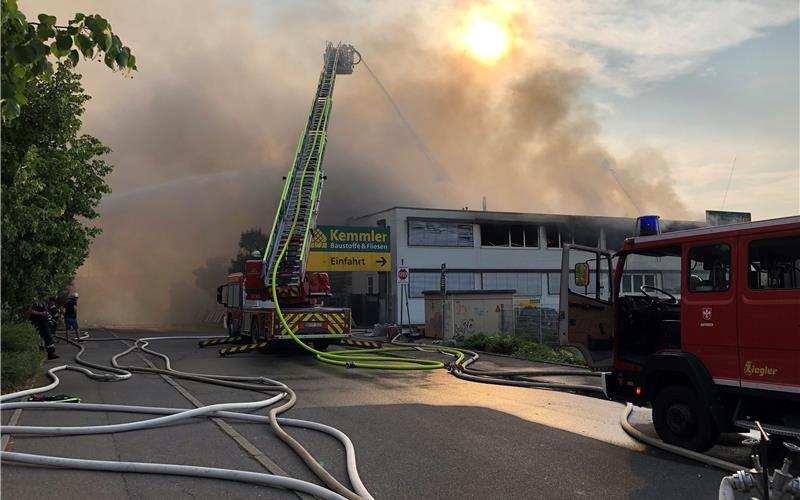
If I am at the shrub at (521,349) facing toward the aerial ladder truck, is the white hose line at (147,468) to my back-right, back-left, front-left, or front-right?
front-left

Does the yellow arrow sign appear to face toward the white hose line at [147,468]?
yes

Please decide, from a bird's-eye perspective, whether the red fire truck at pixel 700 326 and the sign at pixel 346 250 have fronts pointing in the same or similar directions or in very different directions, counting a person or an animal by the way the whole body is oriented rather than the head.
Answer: very different directions

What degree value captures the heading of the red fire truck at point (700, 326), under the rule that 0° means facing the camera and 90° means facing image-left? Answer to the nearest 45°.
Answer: approximately 135°

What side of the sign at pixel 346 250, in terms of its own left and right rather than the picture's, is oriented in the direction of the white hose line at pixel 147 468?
front

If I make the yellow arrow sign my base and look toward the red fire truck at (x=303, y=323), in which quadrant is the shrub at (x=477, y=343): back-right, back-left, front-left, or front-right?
front-left

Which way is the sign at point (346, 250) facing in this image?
toward the camera

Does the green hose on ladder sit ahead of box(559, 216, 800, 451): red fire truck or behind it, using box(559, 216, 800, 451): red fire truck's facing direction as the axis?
ahead

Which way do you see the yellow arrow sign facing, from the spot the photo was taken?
facing the viewer

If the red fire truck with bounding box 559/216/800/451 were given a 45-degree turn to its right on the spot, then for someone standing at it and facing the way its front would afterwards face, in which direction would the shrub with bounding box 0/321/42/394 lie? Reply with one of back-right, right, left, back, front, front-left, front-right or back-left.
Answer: left

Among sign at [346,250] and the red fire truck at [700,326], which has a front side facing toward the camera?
the sign
